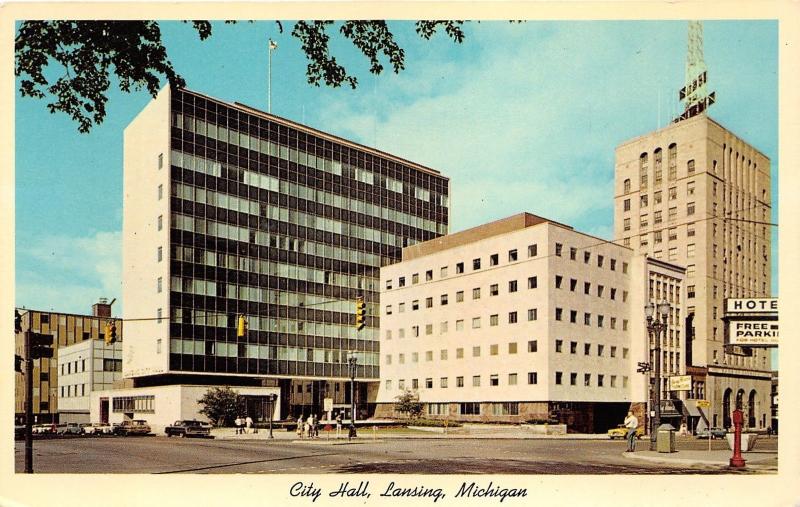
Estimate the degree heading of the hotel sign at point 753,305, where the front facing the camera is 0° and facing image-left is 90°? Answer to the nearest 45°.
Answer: approximately 0°
